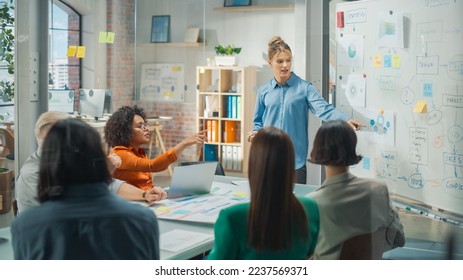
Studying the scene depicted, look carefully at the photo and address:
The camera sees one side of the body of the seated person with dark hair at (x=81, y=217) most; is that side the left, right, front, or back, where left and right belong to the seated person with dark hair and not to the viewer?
back

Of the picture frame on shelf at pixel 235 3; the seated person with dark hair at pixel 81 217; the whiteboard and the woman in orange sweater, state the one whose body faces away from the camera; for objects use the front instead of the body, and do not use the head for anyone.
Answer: the seated person with dark hair

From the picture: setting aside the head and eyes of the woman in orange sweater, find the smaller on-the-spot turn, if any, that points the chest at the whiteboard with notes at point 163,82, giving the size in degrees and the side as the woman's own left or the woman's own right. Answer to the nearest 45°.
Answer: approximately 90° to the woman's own left

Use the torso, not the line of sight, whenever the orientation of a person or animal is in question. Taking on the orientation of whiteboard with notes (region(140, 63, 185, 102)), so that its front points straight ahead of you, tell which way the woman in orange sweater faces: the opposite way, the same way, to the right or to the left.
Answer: to the left

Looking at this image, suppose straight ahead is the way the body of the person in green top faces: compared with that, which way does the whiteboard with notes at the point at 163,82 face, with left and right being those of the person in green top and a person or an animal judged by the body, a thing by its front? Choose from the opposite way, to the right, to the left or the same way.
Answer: the opposite way

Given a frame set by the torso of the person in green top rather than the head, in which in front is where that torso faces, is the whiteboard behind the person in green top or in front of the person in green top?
in front

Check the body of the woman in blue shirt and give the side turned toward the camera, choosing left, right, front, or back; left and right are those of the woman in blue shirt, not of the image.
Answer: front

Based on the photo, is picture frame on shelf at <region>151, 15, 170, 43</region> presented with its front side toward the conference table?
yes

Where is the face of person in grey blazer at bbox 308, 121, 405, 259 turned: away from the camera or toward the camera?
away from the camera

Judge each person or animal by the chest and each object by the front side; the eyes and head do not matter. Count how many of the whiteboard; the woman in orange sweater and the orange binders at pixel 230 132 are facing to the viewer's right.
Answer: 1
